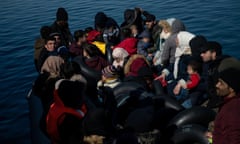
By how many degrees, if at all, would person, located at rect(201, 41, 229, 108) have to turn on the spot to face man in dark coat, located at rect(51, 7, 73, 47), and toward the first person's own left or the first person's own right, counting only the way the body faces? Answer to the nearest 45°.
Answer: approximately 45° to the first person's own right

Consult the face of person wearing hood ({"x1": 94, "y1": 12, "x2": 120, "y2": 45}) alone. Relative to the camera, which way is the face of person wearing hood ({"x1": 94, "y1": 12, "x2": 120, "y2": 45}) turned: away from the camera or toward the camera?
away from the camera

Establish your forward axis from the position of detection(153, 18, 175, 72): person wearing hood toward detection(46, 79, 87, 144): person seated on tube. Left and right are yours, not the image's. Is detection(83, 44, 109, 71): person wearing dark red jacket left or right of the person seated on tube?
right

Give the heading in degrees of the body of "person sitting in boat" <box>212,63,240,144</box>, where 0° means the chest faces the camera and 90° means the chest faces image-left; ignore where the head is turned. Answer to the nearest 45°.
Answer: approximately 90°

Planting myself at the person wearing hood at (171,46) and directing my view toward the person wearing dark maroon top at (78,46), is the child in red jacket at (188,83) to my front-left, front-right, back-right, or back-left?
back-left

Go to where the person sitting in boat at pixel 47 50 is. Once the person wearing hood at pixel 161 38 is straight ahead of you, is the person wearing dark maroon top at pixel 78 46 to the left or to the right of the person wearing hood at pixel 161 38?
left

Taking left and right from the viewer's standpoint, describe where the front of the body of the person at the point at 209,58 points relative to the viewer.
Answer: facing to the left of the viewer

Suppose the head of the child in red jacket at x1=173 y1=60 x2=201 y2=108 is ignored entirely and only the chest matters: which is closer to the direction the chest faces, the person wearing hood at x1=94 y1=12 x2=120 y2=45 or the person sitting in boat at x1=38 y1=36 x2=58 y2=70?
the person sitting in boat

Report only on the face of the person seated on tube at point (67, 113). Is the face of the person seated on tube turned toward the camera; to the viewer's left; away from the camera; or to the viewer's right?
away from the camera

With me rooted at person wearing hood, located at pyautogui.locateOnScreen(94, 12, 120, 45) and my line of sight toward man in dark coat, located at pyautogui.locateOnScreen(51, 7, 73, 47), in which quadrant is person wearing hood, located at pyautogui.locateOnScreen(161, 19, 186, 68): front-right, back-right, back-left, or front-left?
back-left
